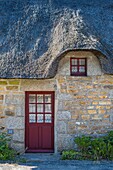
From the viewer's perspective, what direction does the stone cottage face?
toward the camera
